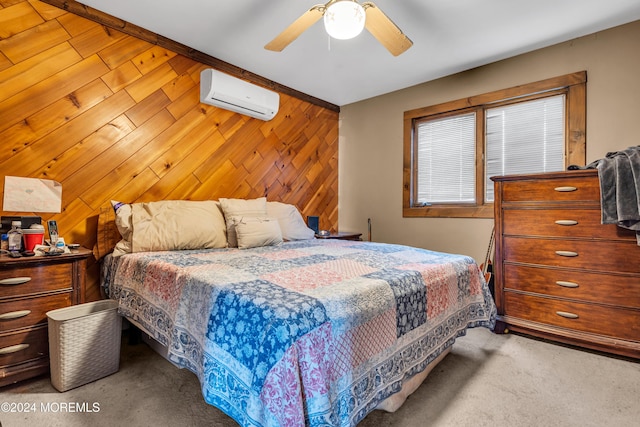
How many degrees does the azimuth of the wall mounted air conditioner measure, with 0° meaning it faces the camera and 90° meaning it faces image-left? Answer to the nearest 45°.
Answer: approximately 315°

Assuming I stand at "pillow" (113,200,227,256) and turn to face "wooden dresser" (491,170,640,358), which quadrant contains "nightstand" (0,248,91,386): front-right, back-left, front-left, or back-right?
back-right
